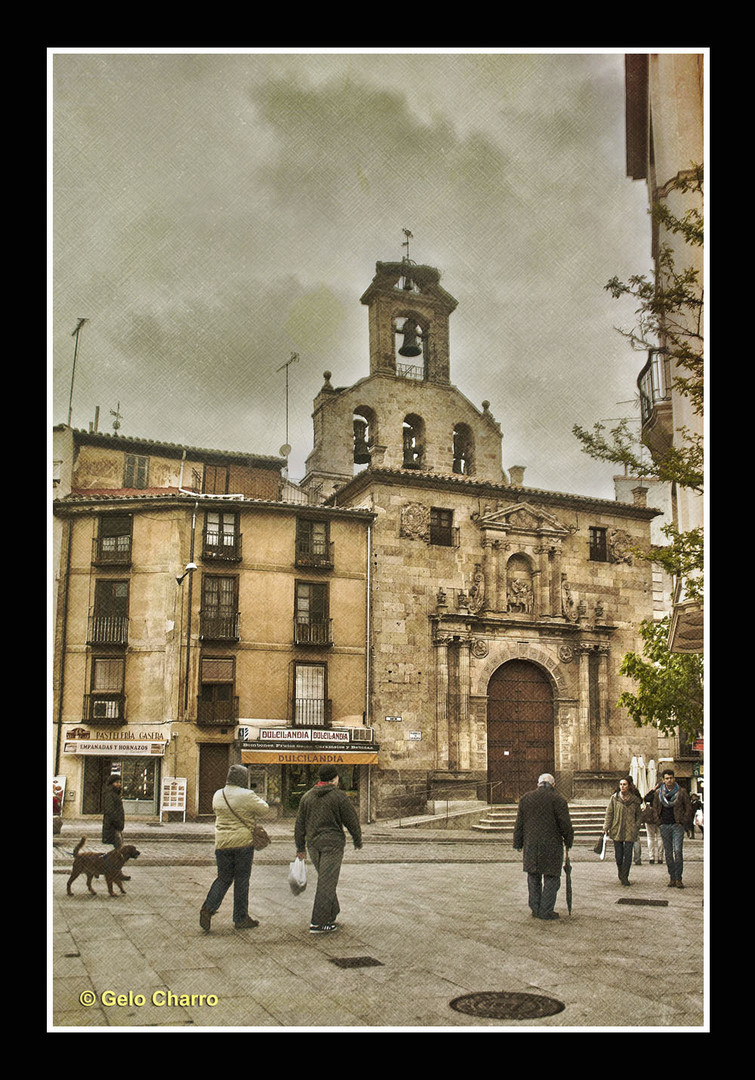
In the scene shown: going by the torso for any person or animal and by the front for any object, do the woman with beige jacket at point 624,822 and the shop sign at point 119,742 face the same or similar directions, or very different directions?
same or similar directions

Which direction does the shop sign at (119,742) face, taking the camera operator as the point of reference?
facing the viewer

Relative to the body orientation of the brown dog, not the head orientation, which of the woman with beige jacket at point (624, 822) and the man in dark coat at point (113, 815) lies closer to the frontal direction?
the woman with beige jacket

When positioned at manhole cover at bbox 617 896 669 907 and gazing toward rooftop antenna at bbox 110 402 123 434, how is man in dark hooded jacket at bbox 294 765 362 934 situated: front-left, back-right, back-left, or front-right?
front-left

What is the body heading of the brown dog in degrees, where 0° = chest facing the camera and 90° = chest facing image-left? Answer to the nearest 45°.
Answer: approximately 270°

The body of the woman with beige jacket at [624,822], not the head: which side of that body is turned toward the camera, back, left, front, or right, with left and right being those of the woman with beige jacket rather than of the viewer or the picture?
front

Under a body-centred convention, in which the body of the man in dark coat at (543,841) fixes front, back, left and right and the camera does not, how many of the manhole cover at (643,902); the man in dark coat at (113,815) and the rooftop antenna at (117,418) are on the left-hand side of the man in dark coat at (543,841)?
2

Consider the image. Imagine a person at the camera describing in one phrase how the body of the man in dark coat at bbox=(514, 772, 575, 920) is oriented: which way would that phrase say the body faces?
away from the camera

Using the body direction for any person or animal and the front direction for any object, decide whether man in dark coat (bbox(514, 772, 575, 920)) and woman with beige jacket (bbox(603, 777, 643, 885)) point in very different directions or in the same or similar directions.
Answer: very different directions

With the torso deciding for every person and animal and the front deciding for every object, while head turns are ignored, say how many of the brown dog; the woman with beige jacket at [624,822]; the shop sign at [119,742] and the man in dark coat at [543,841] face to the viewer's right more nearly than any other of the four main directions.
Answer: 1

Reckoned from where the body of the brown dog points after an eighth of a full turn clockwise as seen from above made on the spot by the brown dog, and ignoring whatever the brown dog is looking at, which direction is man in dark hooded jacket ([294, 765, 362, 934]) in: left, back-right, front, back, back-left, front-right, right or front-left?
front

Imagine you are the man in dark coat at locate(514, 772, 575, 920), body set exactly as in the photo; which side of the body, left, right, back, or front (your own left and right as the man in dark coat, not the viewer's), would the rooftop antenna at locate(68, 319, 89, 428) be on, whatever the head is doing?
left

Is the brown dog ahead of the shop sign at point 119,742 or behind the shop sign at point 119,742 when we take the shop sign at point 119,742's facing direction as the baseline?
ahead

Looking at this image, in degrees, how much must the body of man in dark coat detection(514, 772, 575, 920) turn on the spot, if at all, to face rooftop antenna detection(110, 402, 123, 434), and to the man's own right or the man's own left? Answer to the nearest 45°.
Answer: approximately 90° to the man's own left

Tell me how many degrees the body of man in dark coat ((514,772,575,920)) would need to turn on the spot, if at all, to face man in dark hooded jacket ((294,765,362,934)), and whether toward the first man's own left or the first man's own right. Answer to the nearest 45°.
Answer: approximately 135° to the first man's own left

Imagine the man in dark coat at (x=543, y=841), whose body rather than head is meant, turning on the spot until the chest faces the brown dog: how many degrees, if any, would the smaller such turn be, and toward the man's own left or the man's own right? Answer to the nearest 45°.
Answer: approximately 90° to the man's own left
